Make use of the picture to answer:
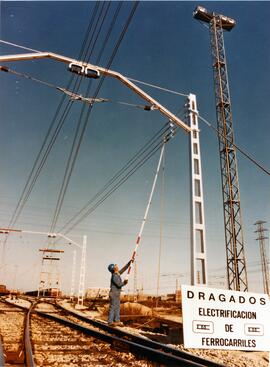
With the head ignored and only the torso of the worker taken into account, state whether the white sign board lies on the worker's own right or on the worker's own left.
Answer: on the worker's own right

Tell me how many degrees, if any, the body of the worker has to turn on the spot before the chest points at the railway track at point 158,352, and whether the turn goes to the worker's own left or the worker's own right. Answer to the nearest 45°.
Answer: approximately 90° to the worker's own right

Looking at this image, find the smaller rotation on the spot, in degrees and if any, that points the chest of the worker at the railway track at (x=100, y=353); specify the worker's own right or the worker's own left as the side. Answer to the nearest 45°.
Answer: approximately 90° to the worker's own right

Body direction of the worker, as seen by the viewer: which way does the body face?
to the viewer's right
